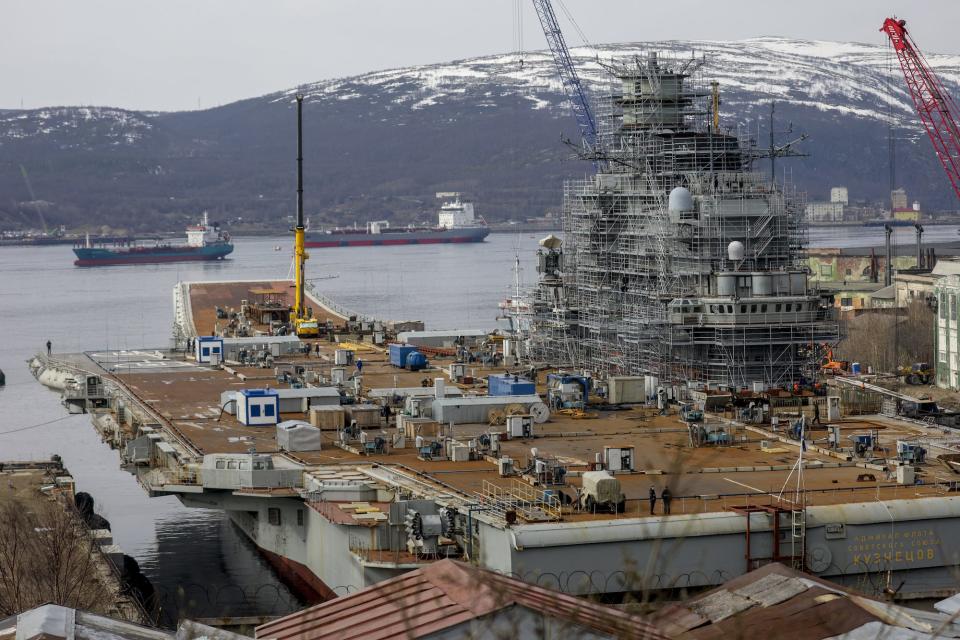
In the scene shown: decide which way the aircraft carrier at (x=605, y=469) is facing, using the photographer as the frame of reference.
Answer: facing away from the viewer and to the left of the viewer
